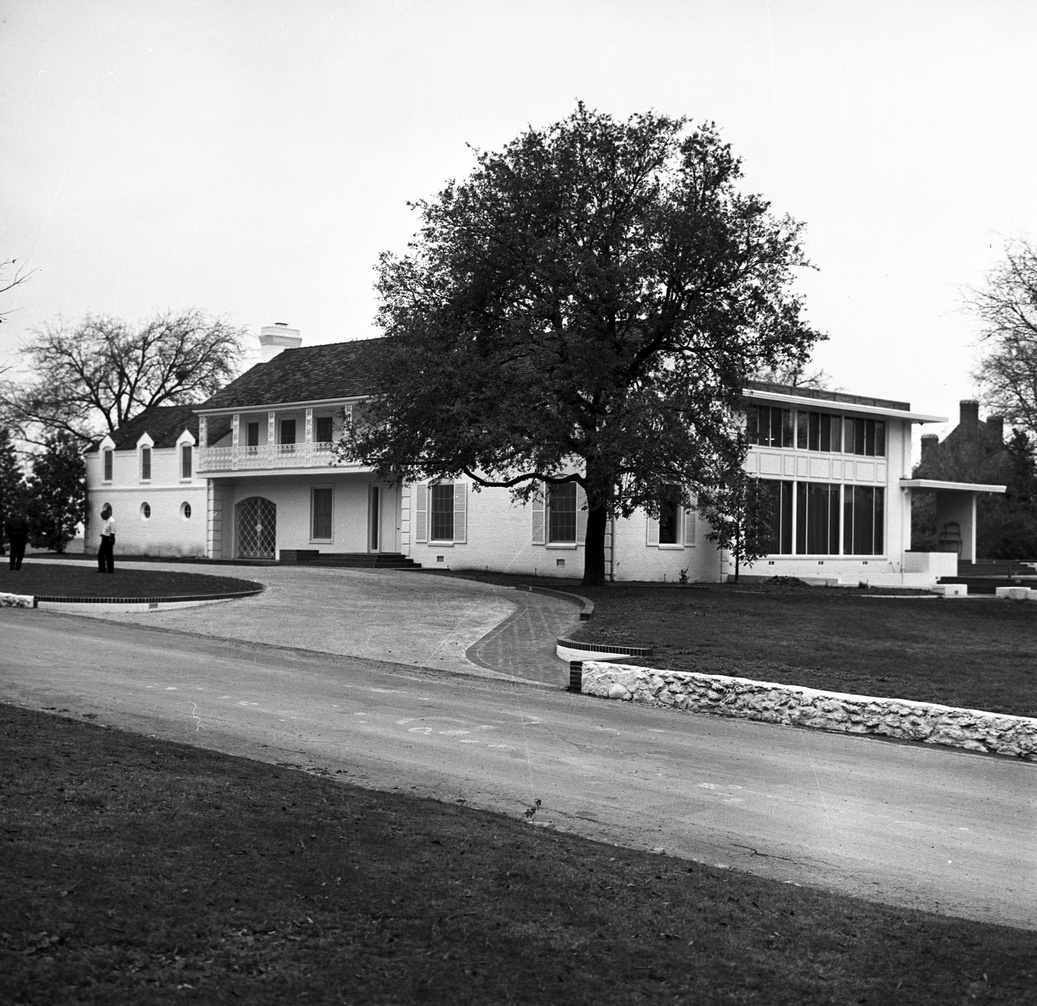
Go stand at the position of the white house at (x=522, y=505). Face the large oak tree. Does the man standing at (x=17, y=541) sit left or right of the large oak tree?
right

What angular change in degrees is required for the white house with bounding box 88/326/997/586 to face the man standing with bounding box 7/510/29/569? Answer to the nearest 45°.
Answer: approximately 45° to its right

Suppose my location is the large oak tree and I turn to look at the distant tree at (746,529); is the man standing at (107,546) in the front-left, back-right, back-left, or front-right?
back-left

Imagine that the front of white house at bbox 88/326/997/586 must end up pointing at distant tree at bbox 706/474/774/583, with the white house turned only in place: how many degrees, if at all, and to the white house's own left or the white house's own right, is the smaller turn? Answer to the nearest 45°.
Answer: approximately 45° to the white house's own left

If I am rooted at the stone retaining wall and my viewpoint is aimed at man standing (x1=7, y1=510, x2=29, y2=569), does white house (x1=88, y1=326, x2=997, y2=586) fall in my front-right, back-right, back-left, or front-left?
front-right

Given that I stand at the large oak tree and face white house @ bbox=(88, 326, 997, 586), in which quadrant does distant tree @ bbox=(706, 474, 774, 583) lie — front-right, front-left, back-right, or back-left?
front-right

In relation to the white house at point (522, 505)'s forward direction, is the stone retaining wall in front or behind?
in front

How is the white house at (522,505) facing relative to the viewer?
toward the camera

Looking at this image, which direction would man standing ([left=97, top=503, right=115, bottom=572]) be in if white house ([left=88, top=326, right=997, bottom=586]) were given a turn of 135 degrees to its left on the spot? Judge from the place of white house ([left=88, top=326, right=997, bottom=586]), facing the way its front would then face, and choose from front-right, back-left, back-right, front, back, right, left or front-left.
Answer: back

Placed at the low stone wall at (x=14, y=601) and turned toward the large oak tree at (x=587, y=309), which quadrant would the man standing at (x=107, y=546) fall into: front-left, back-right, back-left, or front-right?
front-left

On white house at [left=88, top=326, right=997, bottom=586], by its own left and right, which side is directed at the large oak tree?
front
